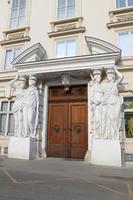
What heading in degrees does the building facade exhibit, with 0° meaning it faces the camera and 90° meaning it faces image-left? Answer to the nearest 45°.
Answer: approximately 0°

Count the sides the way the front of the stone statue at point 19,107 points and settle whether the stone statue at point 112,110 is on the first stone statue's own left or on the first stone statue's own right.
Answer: on the first stone statue's own left
